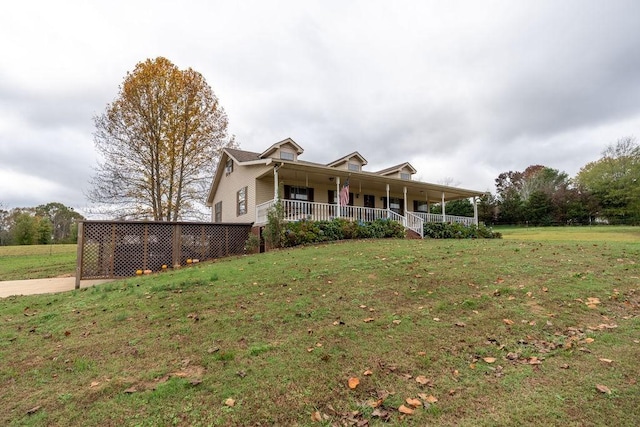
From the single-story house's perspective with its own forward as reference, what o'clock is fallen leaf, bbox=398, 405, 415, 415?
The fallen leaf is roughly at 1 o'clock from the single-story house.

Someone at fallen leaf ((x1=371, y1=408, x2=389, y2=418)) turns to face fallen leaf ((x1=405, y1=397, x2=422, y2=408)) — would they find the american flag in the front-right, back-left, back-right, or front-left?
front-left

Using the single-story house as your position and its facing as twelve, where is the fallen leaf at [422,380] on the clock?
The fallen leaf is roughly at 1 o'clock from the single-story house.

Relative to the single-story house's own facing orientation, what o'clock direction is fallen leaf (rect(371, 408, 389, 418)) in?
The fallen leaf is roughly at 1 o'clock from the single-story house.

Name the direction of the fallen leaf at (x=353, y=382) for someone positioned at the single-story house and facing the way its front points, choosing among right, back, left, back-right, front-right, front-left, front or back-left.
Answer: front-right

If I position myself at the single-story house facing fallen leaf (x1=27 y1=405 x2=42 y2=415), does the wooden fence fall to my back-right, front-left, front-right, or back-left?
front-right

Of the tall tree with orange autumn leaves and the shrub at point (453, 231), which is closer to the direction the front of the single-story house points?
the shrub

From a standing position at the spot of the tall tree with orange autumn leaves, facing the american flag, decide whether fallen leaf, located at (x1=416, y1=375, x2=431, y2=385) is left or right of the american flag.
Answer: right

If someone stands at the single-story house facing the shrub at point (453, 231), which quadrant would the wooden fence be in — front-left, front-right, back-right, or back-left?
back-right

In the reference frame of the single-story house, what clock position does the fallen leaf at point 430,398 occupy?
The fallen leaf is roughly at 1 o'clock from the single-story house.

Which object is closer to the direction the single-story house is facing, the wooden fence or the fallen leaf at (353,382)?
the fallen leaf

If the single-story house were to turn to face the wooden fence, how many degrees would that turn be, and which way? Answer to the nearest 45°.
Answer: approximately 90° to its right

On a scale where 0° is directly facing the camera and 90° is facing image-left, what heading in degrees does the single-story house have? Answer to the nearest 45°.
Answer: approximately 315°

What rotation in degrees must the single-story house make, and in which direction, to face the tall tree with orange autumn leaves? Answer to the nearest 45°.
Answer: approximately 135° to its right

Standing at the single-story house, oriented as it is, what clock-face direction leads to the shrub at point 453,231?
The shrub is roughly at 10 o'clock from the single-story house.

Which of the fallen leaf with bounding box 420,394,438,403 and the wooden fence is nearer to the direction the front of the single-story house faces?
the fallen leaf

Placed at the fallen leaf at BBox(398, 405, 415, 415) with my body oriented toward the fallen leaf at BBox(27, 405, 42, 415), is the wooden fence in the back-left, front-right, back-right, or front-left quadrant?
front-right

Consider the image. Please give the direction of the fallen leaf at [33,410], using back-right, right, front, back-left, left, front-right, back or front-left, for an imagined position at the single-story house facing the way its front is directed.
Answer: front-right
